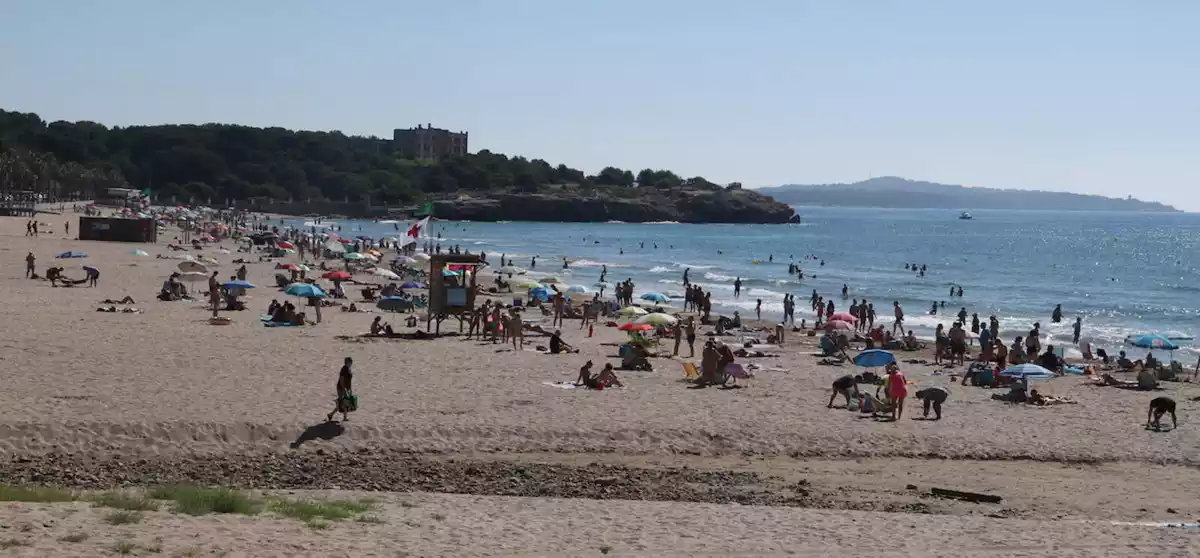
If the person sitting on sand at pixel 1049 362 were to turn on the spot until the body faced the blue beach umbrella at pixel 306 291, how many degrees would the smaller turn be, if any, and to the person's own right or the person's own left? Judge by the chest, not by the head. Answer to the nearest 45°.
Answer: approximately 90° to the person's own left

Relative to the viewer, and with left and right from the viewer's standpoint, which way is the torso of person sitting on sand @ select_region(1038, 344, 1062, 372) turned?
facing away from the viewer

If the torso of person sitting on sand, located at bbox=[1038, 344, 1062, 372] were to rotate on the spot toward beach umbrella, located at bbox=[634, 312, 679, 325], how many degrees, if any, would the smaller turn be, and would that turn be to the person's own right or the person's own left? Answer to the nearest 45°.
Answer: approximately 90° to the person's own left

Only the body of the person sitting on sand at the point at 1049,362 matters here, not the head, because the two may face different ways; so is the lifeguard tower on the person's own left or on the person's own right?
on the person's own left
